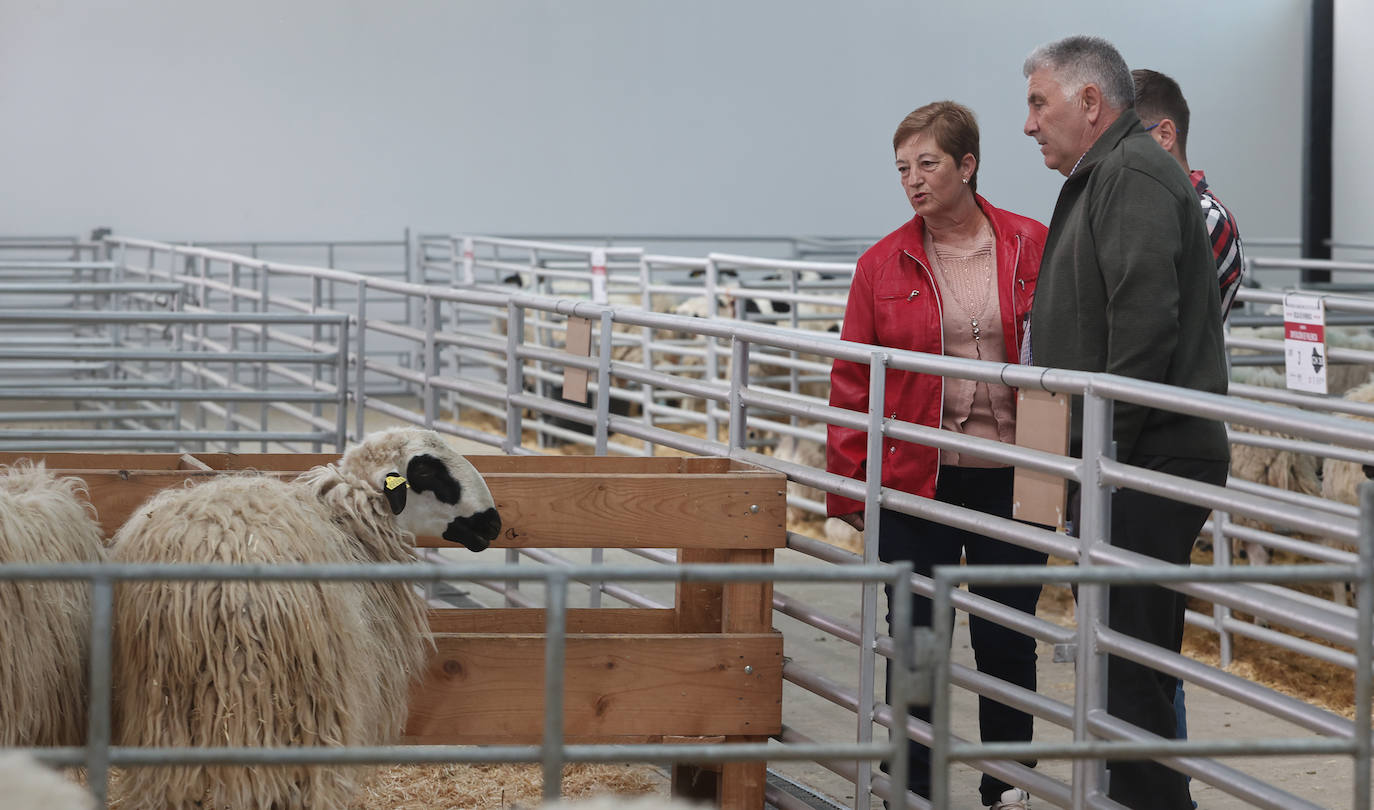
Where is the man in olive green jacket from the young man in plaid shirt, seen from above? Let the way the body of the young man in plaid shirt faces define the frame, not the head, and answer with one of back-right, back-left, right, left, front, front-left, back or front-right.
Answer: left

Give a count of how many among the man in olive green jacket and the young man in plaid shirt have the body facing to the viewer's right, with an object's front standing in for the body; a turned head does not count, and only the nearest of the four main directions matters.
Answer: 0

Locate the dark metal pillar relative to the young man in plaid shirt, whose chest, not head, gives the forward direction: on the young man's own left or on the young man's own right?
on the young man's own right

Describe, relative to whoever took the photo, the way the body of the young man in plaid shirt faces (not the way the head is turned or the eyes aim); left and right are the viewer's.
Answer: facing to the left of the viewer

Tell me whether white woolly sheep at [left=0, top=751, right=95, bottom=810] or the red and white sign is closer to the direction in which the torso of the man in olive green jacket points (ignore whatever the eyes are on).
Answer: the white woolly sheep

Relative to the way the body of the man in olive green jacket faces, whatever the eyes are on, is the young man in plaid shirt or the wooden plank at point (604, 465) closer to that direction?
the wooden plank

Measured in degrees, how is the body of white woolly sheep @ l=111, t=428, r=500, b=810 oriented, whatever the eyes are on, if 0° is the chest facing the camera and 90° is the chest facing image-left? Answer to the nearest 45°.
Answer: approximately 270°

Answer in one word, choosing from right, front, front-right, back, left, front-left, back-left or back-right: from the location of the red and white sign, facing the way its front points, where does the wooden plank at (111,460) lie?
front

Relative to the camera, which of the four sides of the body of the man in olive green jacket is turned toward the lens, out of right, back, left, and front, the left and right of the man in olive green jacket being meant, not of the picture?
left

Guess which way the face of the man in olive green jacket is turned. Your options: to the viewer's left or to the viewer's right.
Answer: to the viewer's left

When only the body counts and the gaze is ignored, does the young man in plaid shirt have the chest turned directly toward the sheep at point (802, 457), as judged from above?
no
